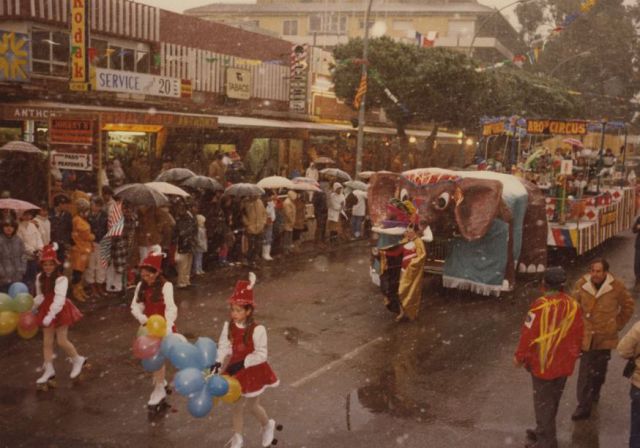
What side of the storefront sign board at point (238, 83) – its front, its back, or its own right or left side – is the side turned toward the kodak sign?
right

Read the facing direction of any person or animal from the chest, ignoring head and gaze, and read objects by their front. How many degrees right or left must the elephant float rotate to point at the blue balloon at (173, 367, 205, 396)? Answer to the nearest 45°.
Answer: approximately 45° to its left

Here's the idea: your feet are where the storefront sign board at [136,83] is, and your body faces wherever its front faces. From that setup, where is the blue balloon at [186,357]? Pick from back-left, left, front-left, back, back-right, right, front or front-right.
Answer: front-right

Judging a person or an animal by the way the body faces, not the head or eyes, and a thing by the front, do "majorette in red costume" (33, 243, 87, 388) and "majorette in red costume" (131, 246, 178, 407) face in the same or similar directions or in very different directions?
same or similar directions

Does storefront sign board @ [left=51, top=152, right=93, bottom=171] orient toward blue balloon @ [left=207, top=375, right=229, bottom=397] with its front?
yes

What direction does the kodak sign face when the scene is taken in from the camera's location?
facing the viewer

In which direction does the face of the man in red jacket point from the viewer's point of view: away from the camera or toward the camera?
away from the camera

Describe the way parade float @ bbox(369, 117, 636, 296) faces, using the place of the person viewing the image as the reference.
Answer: facing the viewer and to the left of the viewer

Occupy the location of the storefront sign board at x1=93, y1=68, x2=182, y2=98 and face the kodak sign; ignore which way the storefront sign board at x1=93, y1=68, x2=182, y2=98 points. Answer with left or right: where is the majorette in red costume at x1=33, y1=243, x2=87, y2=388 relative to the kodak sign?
left

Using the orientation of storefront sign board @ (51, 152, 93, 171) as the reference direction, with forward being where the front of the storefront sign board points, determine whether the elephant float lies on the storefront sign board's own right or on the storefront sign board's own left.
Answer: on the storefront sign board's own left

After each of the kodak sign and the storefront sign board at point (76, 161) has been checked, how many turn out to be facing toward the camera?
2

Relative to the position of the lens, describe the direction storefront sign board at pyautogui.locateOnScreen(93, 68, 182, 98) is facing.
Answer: facing the viewer and to the right of the viewer
